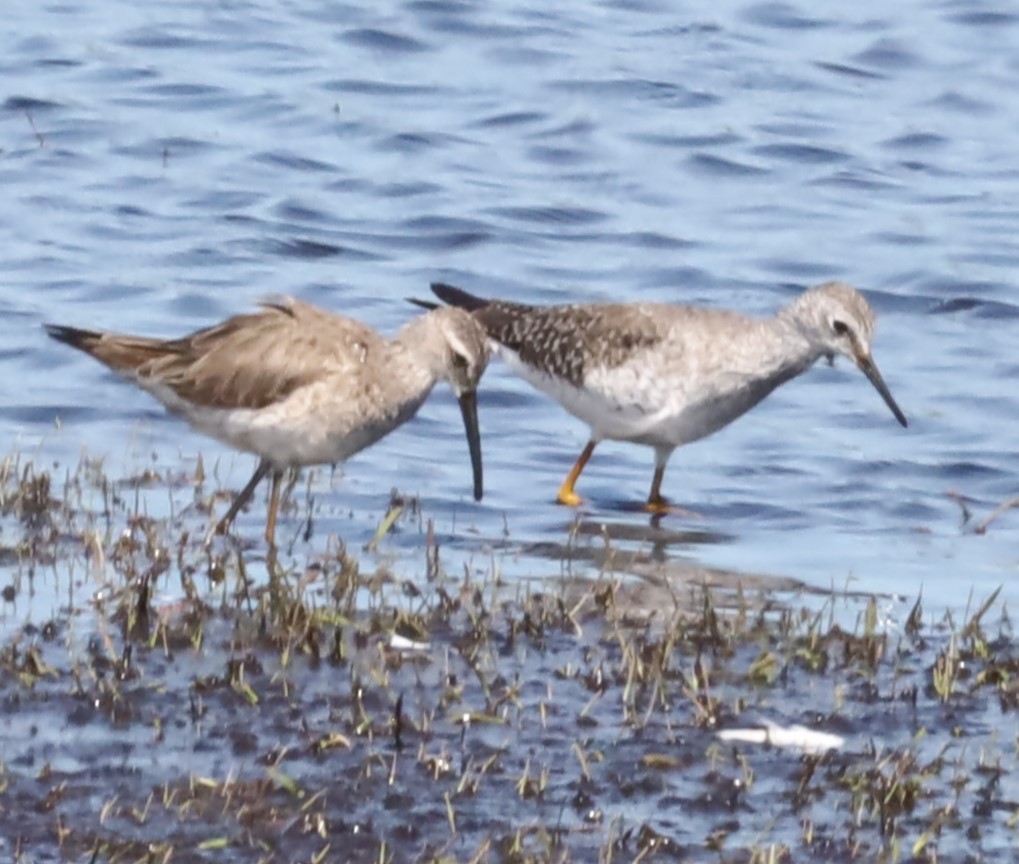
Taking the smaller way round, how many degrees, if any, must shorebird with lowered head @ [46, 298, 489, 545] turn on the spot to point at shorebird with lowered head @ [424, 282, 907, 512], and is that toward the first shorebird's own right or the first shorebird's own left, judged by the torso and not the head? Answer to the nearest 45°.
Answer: approximately 45° to the first shorebird's own left

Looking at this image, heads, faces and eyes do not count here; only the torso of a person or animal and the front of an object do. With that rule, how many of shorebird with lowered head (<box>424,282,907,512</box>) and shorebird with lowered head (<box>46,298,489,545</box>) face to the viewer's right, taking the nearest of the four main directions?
2

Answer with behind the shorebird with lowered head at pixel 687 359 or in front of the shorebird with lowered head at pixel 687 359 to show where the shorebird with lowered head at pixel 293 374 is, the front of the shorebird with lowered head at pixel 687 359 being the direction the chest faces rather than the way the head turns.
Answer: behind

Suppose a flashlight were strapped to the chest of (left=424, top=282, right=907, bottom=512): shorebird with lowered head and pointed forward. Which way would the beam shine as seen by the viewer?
to the viewer's right

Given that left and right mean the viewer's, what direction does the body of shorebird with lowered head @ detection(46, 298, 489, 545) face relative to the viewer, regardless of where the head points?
facing to the right of the viewer
